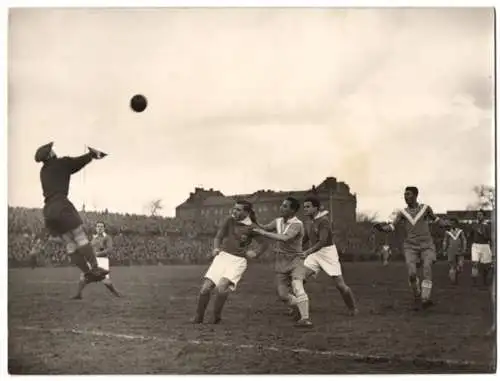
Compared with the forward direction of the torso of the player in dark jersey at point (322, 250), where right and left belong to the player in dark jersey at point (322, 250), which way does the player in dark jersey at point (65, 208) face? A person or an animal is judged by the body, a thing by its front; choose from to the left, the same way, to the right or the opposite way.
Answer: the opposite way

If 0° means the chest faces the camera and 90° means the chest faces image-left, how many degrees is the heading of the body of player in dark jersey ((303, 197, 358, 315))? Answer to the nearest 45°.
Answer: approximately 45°

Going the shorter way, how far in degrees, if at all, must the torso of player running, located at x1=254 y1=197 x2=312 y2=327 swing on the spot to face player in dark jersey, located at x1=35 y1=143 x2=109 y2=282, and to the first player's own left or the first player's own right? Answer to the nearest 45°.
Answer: approximately 45° to the first player's own right

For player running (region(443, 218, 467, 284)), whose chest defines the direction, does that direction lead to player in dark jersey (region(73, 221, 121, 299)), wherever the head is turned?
no

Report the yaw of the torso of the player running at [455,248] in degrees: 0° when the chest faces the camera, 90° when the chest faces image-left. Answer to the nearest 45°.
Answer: approximately 0°

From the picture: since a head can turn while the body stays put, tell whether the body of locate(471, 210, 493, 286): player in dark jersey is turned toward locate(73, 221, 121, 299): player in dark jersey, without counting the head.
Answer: no

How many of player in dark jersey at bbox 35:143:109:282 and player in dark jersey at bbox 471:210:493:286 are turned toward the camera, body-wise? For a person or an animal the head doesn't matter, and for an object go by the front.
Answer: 1

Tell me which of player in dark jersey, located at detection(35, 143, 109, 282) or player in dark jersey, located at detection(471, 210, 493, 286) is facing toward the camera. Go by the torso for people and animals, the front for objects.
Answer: the player in dark jersey, located at detection(471, 210, 493, 286)

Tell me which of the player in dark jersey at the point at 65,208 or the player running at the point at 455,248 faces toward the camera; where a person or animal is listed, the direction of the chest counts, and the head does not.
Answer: the player running

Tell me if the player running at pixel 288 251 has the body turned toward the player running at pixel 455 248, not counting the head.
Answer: no
